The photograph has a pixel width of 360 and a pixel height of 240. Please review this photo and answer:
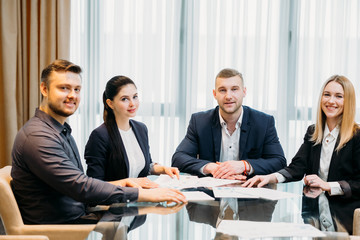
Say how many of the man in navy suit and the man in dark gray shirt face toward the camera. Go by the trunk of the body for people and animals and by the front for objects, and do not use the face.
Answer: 1

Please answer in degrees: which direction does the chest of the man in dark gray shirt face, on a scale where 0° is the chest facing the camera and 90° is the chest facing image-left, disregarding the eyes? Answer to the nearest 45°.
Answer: approximately 270°

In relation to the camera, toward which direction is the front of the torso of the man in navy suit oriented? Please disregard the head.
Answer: toward the camera

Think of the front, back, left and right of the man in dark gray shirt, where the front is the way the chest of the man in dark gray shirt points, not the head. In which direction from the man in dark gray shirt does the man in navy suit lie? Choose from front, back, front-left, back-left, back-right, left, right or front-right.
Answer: front-left

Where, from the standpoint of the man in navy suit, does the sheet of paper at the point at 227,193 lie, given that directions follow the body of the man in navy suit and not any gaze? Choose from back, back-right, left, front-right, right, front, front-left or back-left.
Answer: front

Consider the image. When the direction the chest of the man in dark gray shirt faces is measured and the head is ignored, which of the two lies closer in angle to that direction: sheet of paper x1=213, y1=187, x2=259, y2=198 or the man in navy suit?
the sheet of paper

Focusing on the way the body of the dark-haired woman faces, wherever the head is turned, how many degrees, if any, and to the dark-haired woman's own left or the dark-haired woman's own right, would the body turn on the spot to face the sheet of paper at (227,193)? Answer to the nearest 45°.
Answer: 0° — they already face it

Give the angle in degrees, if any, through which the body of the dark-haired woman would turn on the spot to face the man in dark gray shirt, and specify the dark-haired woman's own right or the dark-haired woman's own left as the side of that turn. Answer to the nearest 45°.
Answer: approximately 45° to the dark-haired woman's own right

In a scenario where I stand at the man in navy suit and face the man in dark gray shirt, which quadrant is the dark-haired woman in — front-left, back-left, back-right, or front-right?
front-right

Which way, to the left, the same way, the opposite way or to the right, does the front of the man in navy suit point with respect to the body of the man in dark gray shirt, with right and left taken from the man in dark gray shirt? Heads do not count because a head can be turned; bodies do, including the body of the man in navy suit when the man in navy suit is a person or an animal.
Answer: to the right

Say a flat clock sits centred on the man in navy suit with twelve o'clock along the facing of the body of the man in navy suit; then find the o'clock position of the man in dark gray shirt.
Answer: The man in dark gray shirt is roughly at 1 o'clock from the man in navy suit.

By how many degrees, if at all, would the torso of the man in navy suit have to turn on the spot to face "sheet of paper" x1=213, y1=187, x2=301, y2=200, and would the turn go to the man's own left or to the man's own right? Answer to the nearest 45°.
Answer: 0° — they already face it
